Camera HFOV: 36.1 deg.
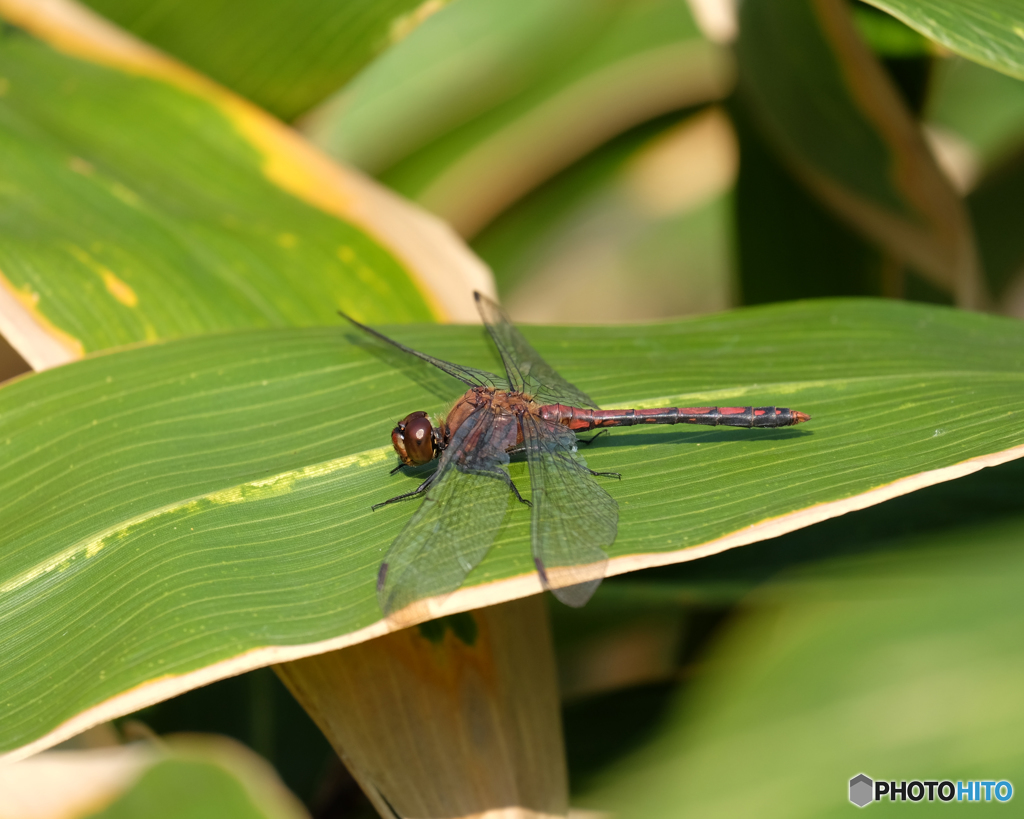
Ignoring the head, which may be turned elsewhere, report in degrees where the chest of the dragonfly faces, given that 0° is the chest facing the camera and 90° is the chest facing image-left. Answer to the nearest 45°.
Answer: approximately 90°
